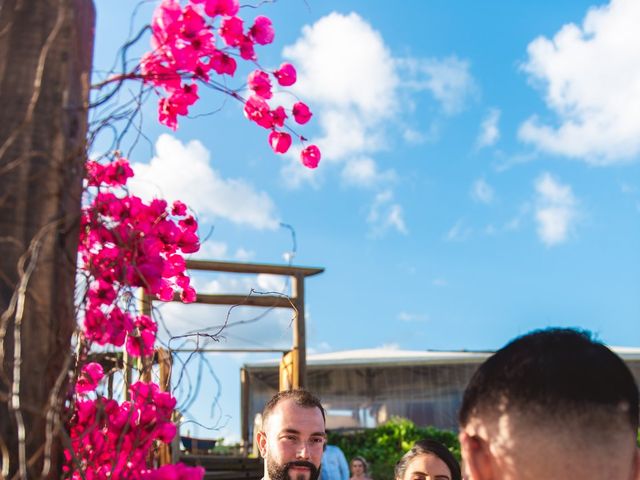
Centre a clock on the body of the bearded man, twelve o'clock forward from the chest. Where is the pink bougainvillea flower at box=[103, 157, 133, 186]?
The pink bougainvillea flower is roughly at 2 o'clock from the bearded man.

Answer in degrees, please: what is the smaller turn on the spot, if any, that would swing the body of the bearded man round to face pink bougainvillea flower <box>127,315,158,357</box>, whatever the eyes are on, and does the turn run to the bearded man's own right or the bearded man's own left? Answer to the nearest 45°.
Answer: approximately 45° to the bearded man's own right

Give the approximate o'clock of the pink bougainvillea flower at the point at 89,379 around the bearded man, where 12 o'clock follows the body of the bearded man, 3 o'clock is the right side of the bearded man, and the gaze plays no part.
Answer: The pink bougainvillea flower is roughly at 2 o'clock from the bearded man.

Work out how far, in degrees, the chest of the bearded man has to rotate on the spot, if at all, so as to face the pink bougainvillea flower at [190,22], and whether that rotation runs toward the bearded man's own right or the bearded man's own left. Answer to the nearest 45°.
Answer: approximately 45° to the bearded man's own right

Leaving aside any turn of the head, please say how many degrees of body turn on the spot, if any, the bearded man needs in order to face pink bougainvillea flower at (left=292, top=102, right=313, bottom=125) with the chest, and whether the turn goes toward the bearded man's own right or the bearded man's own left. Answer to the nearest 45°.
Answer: approximately 45° to the bearded man's own right

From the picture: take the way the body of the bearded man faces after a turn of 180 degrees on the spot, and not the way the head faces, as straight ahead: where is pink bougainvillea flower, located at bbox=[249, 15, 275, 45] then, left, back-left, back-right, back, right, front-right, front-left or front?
back-left

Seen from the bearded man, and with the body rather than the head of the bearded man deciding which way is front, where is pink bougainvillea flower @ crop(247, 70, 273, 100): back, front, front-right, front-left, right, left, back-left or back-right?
front-right

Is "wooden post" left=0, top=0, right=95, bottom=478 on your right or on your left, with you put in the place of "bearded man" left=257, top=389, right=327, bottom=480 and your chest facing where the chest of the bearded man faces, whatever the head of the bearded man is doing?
on your right

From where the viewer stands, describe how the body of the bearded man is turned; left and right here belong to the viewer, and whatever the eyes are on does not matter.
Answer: facing the viewer and to the right of the viewer

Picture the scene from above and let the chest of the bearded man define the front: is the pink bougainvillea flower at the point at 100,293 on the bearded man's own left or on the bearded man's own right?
on the bearded man's own right

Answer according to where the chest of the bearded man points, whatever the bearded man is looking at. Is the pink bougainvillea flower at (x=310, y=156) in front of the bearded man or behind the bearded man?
in front
